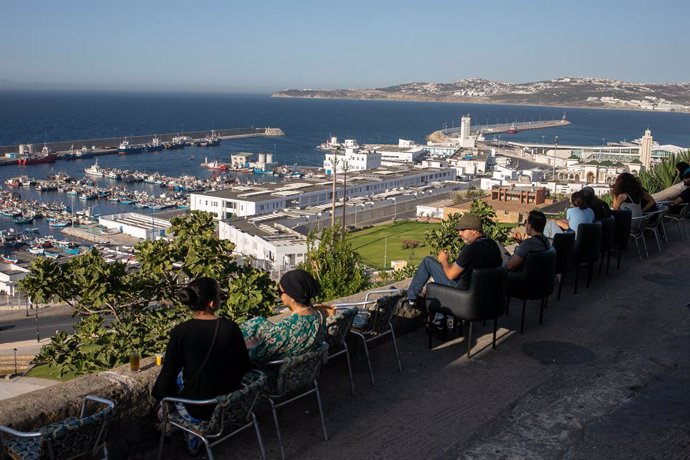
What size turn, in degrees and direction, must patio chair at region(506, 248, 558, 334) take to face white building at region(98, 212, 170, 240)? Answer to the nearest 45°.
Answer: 0° — it already faces it

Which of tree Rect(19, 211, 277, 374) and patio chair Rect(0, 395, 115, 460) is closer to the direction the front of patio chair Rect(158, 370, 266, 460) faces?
the tree

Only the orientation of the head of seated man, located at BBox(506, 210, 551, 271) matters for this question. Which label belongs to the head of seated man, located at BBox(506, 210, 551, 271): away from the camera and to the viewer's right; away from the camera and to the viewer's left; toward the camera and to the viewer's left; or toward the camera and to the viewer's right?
away from the camera and to the viewer's left

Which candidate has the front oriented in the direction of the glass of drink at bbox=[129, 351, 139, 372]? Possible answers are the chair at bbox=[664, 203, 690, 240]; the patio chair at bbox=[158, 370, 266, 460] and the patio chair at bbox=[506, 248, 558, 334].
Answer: the patio chair at bbox=[158, 370, 266, 460]

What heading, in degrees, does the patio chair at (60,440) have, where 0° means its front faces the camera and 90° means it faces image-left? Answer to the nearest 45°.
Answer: approximately 135°

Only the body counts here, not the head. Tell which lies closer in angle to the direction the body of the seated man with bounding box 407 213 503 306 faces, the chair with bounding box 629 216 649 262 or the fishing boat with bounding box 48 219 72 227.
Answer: the fishing boat

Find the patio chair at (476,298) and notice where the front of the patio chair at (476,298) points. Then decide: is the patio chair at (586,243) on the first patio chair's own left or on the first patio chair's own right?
on the first patio chair's own right

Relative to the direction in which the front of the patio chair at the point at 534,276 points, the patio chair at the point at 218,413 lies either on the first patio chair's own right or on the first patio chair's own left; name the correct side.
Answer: on the first patio chair's own left

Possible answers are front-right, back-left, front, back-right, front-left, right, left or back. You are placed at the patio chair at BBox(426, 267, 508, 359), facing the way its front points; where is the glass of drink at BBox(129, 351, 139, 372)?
left

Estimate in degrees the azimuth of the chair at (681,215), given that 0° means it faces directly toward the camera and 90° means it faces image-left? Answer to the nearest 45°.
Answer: approximately 135°

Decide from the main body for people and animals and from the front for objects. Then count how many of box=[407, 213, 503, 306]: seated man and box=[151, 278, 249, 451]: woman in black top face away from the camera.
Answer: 1

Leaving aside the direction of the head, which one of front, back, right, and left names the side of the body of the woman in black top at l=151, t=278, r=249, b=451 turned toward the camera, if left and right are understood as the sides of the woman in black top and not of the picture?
back
